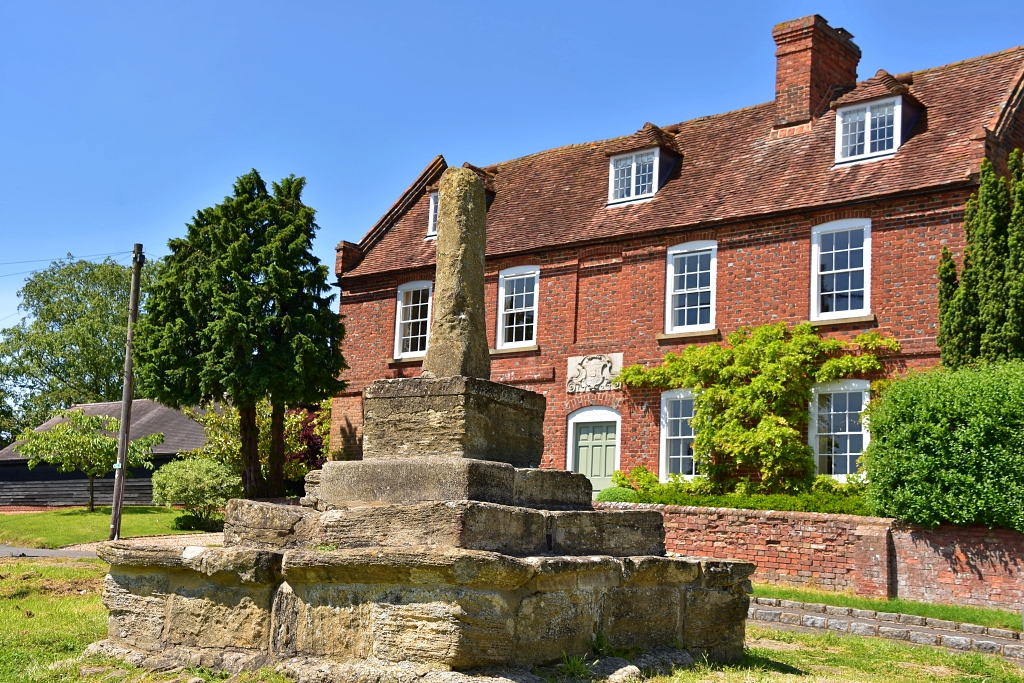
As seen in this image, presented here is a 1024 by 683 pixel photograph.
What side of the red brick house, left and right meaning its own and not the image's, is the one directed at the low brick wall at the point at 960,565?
front

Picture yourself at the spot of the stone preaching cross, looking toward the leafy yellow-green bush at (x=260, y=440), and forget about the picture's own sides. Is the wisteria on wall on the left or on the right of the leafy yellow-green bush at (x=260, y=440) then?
right

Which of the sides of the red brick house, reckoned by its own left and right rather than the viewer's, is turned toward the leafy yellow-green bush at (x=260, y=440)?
right

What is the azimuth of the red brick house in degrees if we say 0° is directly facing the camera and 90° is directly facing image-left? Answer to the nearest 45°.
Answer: approximately 45°

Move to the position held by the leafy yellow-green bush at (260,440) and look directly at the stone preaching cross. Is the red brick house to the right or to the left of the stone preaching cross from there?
left

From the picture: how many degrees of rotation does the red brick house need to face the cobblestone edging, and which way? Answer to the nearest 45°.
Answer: approximately 45° to its left

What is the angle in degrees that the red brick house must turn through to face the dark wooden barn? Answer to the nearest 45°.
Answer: approximately 90° to its right

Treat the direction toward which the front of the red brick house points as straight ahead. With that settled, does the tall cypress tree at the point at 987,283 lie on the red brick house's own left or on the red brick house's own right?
on the red brick house's own left

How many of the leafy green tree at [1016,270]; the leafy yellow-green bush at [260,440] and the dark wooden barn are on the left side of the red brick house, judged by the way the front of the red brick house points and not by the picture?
1

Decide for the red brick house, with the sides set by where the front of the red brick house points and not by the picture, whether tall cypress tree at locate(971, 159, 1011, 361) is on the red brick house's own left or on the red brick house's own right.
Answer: on the red brick house's own left

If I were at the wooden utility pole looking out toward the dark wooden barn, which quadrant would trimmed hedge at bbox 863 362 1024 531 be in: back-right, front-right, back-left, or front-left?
back-right
